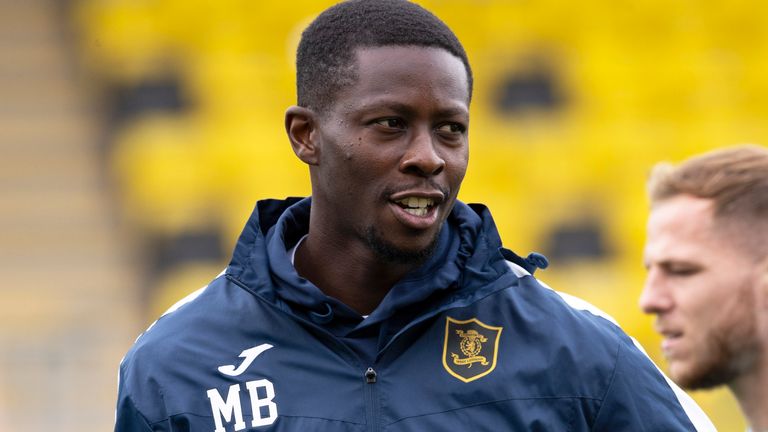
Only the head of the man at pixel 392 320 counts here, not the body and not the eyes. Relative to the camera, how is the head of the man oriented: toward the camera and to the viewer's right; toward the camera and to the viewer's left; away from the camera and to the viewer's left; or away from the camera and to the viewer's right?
toward the camera and to the viewer's right

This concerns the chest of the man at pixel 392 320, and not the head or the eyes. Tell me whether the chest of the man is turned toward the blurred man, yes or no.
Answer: no

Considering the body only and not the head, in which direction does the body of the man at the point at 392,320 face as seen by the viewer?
toward the camera
